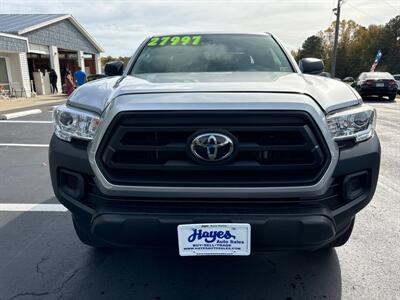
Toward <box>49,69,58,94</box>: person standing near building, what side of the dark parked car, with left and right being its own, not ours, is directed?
left

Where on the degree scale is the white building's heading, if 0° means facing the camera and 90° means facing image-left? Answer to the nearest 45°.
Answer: approximately 315°

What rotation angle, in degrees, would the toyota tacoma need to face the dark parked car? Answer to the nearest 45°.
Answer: approximately 135° to its left

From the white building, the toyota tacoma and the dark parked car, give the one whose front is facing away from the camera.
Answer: the dark parked car

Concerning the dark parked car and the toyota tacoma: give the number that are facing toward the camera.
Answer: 1

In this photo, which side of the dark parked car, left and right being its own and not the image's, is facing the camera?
back

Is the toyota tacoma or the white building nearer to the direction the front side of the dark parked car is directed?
the white building

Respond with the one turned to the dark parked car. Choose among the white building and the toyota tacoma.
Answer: the white building

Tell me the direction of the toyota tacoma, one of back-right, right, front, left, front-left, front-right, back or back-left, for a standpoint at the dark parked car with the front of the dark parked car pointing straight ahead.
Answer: back

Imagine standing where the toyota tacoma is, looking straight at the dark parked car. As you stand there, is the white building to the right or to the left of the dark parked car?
left
